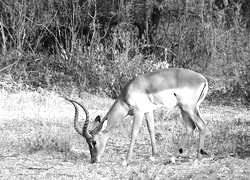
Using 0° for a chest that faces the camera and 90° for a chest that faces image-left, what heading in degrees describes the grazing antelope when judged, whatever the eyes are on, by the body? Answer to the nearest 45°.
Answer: approximately 90°
